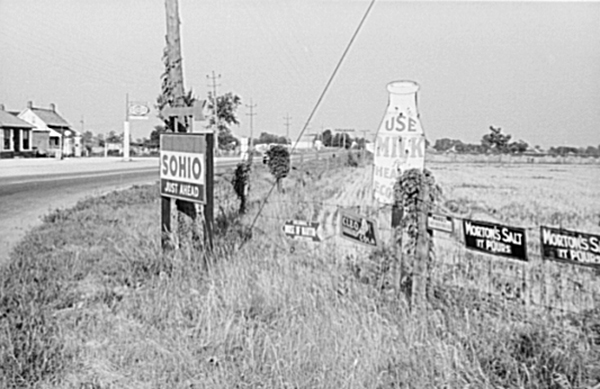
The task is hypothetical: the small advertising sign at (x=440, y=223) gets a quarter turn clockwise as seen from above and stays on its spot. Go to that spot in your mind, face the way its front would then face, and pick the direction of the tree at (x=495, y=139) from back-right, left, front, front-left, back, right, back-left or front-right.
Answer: front-right

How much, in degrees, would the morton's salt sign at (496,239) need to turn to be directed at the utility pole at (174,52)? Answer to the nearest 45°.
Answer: approximately 90° to its right

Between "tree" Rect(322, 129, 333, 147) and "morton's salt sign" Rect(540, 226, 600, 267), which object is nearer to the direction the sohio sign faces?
the morton's salt sign

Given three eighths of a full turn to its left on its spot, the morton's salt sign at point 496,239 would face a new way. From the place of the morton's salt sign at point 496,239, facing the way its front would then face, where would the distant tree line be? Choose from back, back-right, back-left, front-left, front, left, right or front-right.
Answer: left

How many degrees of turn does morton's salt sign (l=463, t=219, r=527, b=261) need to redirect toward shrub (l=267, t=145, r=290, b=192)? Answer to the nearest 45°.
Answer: approximately 90° to its right

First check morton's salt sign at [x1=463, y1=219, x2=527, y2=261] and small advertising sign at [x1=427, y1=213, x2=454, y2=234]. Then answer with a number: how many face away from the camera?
0

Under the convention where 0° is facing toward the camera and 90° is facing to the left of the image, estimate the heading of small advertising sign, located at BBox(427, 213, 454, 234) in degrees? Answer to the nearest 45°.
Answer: approximately 45°

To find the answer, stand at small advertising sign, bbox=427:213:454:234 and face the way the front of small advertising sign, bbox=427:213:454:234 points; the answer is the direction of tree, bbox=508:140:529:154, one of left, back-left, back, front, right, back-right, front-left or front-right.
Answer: back-right

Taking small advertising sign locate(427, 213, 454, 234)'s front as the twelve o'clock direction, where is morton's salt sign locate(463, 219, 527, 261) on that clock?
The morton's salt sign is roughly at 9 o'clock from the small advertising sign.

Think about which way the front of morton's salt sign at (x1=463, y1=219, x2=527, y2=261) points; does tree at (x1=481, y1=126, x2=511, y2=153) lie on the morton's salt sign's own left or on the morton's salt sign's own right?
on the morton's salt sign's own right

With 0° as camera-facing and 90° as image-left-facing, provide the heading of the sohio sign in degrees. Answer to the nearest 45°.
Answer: approximately 45°

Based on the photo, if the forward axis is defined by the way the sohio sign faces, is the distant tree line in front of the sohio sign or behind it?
behind

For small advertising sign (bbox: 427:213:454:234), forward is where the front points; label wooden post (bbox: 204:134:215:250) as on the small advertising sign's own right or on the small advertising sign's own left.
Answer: on the small advertising sign's own right

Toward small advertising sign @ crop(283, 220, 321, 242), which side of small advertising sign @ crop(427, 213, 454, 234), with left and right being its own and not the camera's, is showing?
right

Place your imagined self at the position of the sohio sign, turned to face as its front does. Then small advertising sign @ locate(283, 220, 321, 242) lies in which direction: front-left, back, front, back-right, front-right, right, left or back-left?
left

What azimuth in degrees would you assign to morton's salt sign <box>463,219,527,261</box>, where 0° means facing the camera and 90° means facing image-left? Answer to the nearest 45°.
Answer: approximately 45°

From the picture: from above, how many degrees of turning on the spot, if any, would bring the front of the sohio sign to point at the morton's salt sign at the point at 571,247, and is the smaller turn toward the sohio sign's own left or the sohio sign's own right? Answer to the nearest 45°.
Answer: approximately 90° to the sohio sign's own left
